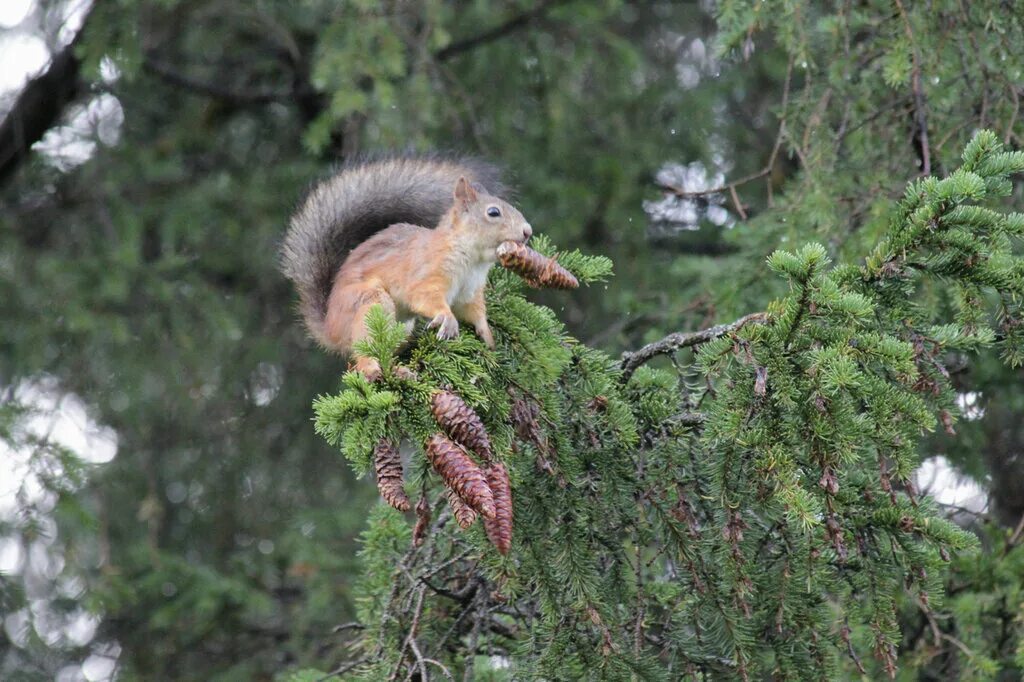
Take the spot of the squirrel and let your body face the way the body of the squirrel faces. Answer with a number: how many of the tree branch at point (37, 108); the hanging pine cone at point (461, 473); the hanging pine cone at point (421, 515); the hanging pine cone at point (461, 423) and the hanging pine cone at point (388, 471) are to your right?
4

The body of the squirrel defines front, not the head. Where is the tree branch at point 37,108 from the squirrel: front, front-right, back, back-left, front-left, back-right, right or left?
back-left

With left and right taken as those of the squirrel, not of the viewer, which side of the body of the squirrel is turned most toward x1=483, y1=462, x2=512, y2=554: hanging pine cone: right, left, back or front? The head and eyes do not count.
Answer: front

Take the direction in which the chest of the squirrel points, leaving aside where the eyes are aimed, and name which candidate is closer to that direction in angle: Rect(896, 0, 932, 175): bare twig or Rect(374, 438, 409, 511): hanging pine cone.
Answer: the bare twig

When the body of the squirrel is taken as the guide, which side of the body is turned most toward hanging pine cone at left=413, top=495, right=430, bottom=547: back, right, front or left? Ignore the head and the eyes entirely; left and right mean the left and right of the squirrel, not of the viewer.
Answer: right

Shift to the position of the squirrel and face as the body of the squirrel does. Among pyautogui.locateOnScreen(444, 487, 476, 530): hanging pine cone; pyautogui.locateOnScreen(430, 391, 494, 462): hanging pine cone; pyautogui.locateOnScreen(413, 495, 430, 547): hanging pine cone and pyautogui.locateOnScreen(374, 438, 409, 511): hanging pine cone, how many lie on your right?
4

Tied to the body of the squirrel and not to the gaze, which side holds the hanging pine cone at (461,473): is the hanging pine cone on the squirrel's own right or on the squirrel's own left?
on the squirrel's own right

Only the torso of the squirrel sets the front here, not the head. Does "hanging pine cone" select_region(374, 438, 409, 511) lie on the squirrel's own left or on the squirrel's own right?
on the squirrel's own right

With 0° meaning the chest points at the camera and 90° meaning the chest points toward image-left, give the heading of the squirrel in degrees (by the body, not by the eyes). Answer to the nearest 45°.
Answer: approximately 270°

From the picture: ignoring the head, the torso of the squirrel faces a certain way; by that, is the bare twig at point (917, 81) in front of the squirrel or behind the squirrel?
in front

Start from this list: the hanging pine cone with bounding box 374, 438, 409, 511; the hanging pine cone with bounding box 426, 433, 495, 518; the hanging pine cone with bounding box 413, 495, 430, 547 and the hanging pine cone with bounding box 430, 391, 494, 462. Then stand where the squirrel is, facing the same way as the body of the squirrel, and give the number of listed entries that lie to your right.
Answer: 4
